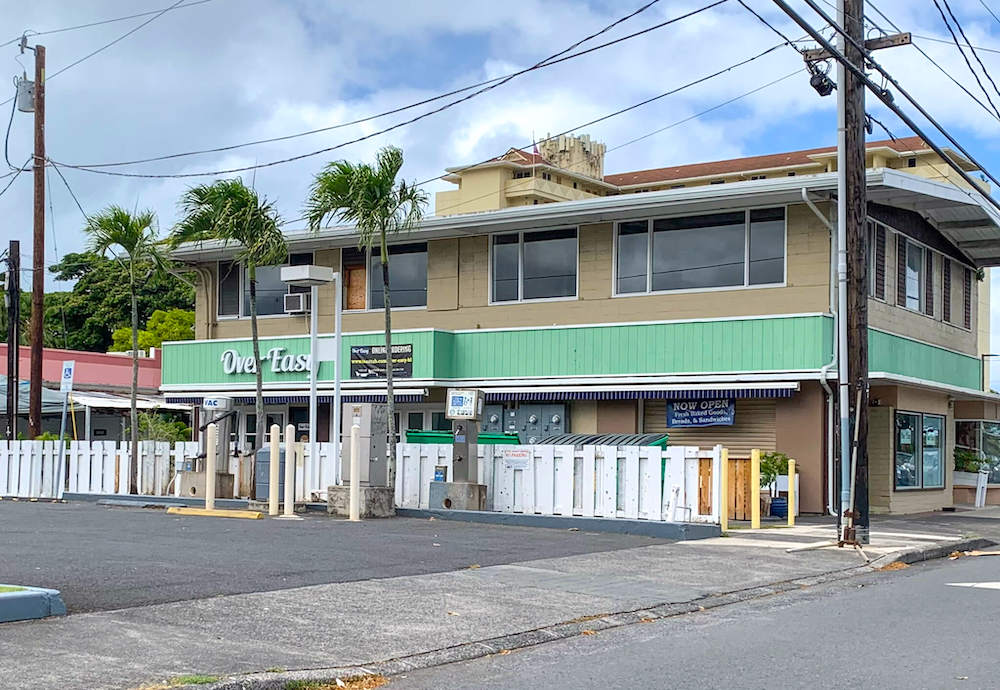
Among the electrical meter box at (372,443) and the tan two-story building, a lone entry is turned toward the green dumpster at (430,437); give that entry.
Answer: the tan two-story building

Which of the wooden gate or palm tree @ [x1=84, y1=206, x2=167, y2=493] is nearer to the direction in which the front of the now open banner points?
the wooden gate

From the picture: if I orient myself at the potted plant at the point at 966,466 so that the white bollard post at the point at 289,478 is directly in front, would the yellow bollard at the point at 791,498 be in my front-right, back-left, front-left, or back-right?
front-left

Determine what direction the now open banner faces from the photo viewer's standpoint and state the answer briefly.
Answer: facing the viewer

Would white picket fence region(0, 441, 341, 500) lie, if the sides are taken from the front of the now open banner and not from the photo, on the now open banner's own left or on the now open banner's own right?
on the now open banner's own right

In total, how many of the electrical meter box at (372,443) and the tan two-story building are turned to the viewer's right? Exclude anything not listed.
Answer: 0

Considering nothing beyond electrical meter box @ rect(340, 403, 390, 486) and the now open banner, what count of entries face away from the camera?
0

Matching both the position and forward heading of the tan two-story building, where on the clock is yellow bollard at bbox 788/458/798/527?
The yellow bollard is roughly at 10 o'clock from the tan two-story building.

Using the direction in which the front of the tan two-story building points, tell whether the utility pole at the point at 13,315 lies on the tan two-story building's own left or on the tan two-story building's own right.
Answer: on the tan two-story building's own right

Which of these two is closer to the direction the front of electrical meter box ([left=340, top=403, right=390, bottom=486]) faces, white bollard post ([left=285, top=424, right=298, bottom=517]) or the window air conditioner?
the white bollard post

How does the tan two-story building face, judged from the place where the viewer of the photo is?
facing the viewer and to the left of the viewer

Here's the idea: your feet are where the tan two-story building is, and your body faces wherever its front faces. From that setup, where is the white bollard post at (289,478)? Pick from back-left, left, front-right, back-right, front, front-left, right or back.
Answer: front

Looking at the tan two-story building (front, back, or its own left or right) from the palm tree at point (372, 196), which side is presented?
front

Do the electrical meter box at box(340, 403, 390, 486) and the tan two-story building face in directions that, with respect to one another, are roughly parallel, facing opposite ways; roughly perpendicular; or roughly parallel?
roughly parallel
